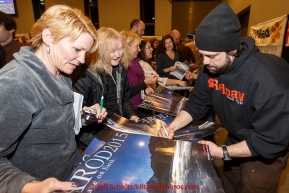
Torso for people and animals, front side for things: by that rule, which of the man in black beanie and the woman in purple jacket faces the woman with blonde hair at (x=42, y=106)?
the man in black beanie

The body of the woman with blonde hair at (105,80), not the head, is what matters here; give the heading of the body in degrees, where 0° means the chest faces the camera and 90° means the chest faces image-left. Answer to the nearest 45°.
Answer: approximately 315°

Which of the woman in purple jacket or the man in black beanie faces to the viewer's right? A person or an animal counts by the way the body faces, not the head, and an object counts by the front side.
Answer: the woman in purple jacket

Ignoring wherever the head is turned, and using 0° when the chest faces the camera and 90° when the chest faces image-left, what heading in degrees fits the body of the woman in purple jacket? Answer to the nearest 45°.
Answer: approximately 270°

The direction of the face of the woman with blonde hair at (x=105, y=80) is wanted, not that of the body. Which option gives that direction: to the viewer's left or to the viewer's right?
to the viewer's right

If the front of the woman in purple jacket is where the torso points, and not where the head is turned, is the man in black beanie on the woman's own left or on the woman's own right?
on the woman's own right

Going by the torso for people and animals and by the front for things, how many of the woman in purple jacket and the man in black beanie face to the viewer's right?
1

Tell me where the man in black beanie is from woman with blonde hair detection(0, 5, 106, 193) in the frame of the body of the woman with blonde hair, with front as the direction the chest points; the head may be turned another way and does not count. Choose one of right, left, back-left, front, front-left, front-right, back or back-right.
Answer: front-left

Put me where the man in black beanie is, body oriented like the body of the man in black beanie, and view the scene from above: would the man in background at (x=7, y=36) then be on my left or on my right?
on my right

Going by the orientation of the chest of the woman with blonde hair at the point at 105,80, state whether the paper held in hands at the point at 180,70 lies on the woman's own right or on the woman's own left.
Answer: on the woman's own left

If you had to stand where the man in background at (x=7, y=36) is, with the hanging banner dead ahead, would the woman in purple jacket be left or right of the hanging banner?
right

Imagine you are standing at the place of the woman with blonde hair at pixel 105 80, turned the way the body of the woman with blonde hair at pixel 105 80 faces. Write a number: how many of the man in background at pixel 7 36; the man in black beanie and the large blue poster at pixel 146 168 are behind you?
1

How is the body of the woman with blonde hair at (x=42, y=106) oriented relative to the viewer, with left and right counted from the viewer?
facing the viewer and to the right of the viewer
